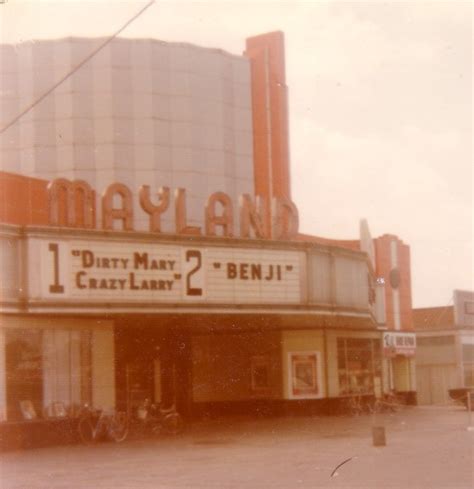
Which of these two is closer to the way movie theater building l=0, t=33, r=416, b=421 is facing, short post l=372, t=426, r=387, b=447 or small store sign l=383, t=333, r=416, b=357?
the short post

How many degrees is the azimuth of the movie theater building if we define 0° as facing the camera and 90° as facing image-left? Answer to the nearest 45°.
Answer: approximately 315°

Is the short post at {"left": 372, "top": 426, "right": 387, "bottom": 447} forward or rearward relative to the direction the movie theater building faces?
forward
